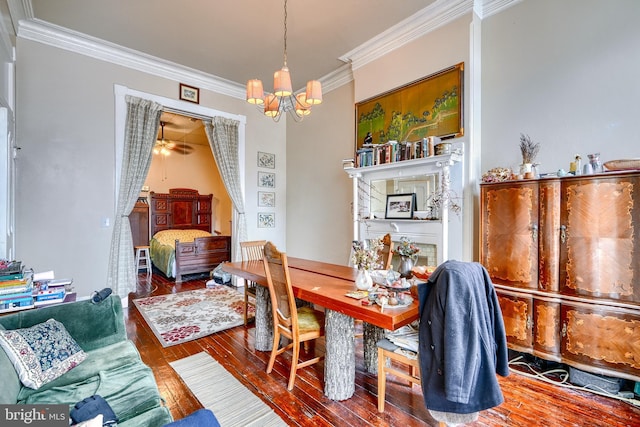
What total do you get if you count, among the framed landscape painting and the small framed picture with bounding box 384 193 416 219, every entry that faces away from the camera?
0

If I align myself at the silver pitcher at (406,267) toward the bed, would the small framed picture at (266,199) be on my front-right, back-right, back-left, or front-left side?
front-right

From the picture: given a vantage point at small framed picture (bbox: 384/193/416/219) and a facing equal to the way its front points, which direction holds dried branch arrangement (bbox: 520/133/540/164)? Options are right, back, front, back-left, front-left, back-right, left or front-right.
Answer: left

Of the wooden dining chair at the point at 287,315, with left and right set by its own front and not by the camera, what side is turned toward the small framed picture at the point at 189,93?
left

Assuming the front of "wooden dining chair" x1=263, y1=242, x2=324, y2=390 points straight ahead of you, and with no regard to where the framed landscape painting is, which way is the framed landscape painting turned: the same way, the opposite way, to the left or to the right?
the opposite way

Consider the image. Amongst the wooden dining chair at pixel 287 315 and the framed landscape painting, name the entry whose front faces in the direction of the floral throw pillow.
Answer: the framed landscape painting

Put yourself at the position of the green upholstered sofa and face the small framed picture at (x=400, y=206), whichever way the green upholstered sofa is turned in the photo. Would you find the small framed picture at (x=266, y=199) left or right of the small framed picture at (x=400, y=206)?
left

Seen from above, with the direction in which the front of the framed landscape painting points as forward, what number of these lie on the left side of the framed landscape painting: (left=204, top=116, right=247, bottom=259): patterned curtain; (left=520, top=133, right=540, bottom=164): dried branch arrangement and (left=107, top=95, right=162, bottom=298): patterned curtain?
1

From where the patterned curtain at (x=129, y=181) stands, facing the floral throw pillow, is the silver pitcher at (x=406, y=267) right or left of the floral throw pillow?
left

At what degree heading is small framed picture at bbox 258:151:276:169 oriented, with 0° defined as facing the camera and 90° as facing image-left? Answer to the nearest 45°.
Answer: approximately 315°

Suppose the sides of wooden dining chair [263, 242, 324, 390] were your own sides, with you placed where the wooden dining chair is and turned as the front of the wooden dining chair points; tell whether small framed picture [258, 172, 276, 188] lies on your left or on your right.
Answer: on your left

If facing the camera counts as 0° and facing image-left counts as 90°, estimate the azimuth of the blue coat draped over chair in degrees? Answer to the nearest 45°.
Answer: approximately 135°

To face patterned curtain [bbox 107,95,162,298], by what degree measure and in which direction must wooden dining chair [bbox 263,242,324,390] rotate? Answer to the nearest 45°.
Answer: approximately 90° to its left

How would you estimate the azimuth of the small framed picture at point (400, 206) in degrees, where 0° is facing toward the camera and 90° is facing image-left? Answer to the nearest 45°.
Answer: approximately 45°

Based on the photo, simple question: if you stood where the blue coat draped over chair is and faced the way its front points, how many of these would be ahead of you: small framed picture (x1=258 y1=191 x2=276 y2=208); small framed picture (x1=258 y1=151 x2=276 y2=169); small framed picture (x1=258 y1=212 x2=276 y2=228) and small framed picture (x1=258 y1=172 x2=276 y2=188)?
4

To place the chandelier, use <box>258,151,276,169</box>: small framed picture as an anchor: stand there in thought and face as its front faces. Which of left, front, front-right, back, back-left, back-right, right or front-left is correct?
front-right

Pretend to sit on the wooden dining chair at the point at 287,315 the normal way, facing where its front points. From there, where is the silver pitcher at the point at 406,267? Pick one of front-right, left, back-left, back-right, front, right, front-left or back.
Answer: front-right
